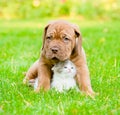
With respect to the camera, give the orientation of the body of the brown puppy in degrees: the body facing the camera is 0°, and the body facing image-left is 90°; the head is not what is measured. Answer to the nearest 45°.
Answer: approximately 0°
